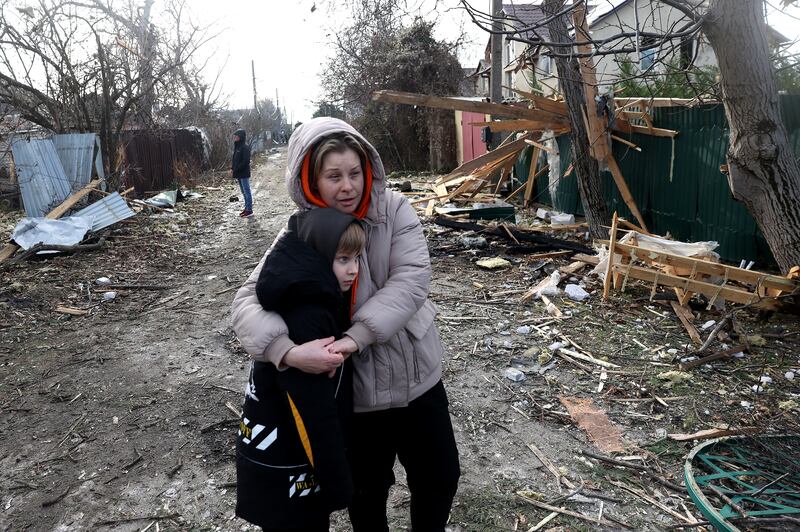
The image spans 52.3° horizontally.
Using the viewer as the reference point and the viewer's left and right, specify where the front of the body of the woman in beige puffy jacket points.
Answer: facing the viewer and to the left of the viewer

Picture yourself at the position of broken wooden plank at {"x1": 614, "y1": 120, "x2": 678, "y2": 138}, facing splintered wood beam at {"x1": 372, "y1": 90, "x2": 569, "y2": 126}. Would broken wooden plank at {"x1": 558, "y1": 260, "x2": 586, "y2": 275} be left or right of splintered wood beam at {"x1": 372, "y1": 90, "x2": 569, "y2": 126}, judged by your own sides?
left

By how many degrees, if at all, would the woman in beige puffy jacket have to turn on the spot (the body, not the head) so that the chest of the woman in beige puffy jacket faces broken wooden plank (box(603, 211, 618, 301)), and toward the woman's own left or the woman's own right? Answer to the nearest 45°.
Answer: approximately 180°

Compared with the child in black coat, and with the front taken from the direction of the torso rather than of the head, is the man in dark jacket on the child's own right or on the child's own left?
on the child's own left

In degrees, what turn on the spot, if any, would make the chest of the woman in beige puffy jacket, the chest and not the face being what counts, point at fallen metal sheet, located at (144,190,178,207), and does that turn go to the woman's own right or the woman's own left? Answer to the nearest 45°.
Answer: approximately 135° to the woman's own right

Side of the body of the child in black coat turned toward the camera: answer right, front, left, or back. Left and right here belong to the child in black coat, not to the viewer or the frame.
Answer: right

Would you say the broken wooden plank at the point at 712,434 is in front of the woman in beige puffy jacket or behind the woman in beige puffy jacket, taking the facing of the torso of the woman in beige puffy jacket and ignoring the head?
behind

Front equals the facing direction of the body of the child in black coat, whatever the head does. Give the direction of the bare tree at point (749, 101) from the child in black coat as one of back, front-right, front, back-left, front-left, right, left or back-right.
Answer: front-left

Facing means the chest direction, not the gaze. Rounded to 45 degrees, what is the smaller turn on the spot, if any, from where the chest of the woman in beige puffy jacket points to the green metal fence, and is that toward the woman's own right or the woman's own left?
approximately 180°

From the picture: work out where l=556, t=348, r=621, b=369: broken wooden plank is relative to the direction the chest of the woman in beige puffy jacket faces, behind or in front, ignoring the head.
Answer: behind

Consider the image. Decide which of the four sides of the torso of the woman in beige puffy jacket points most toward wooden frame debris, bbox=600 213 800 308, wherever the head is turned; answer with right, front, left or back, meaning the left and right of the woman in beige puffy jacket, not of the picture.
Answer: back
